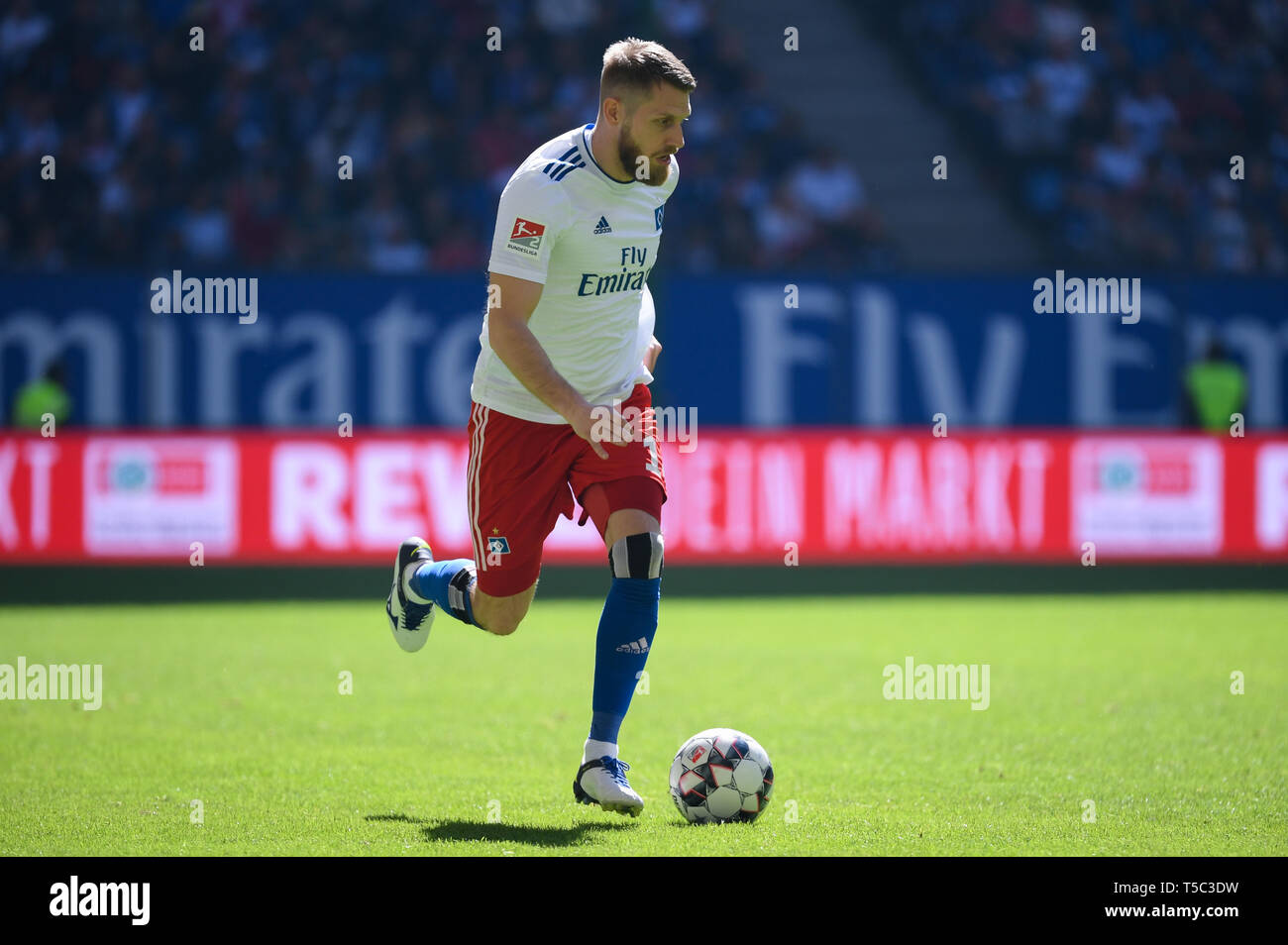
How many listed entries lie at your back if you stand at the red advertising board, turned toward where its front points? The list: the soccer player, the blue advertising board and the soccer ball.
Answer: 1

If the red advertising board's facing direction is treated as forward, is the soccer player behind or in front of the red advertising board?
in front

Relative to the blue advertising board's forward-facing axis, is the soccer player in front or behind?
in front

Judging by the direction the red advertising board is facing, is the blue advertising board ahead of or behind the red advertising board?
behind

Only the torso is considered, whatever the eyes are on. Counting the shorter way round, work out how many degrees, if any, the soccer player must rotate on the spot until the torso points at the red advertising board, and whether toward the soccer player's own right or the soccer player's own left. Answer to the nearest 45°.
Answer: approximately 135° to the soccer player's own left

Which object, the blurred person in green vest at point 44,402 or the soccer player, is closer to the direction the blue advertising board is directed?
the soccer player

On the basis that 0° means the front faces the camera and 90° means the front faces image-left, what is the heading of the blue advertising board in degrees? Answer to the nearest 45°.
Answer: approximately 0°

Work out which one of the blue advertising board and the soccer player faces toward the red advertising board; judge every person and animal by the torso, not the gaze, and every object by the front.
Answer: the blue advertising board

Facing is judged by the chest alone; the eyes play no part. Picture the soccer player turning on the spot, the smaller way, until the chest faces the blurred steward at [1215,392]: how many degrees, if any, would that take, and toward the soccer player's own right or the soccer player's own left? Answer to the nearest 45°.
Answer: approximately 90° to the soccer player's own left

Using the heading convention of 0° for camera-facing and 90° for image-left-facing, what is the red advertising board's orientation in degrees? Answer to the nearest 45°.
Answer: approximately 0°

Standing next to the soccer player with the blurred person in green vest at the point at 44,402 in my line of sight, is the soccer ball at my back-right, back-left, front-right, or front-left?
back-right

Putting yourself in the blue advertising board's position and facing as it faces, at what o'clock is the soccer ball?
The soccer ball is roughly at 12 o'clock from the blue advertising board.

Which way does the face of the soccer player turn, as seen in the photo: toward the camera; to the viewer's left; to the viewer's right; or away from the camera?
to the viewer's right
